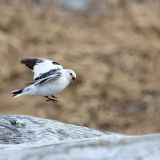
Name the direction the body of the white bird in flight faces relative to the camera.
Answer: to the viewer's right
